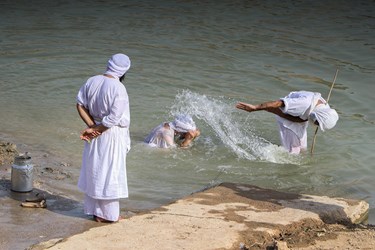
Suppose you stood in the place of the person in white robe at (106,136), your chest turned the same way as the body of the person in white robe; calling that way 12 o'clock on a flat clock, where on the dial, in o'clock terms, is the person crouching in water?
The person crouching in water is roughly at 11 o'clock from the person in white robe.

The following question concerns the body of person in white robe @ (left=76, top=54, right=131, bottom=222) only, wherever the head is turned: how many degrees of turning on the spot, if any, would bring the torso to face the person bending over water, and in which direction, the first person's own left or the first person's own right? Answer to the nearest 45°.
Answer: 0° — they already face them

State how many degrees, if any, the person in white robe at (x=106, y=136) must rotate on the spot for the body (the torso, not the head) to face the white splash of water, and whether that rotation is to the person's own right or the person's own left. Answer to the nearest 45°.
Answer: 0° — they already face it

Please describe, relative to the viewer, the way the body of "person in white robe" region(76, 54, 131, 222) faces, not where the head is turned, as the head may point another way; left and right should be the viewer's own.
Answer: facing away from the viewer and to the right of the viewer

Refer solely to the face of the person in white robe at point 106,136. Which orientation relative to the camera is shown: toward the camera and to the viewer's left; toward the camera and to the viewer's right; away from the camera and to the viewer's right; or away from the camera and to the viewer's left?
away from the camera and to the viewer's right

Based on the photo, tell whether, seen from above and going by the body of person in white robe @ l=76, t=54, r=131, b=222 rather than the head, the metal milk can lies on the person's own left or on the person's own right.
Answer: on the person's own left

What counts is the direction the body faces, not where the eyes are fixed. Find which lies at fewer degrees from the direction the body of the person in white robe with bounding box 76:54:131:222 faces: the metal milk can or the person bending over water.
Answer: the person bending over water
